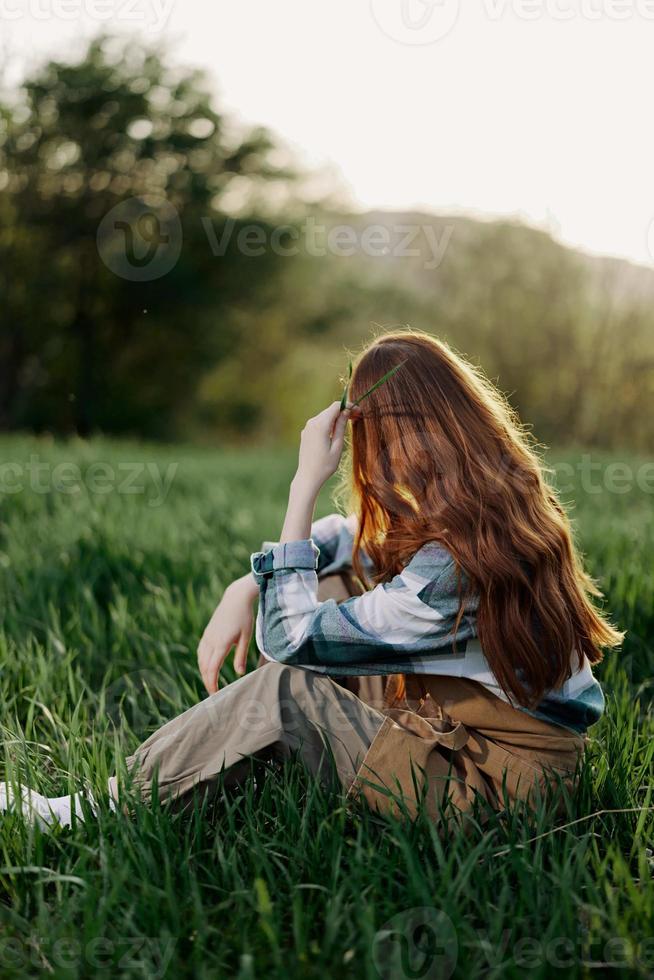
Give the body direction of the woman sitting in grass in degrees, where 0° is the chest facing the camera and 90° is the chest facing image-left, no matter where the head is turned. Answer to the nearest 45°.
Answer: approximately 90°

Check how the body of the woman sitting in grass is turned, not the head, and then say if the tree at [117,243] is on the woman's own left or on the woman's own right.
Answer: on the woman's own right

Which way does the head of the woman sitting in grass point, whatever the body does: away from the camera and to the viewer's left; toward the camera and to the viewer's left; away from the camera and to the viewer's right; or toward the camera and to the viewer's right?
away from the camera and to the viewer's left
